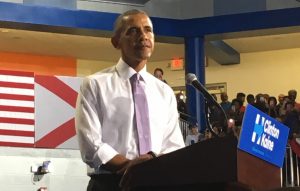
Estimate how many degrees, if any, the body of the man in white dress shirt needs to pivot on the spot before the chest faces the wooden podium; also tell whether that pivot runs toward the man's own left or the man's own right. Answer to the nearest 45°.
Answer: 0° — they already face it

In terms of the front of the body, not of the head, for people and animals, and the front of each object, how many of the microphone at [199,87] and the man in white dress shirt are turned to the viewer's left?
1

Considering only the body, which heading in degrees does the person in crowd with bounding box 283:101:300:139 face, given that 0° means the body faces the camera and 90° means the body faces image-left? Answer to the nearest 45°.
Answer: approximately 45°

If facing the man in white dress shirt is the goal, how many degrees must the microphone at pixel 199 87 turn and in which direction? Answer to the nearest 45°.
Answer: approximately 45° to its left

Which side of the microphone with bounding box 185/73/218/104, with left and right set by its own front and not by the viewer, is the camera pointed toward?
left

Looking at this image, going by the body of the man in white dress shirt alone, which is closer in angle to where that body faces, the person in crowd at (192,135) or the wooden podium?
the wooden podium
